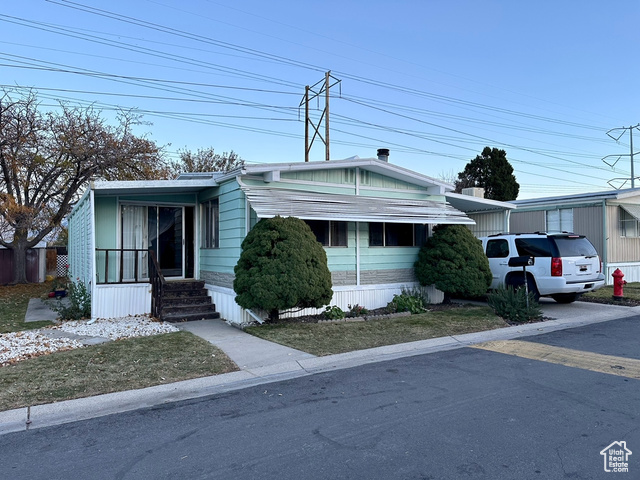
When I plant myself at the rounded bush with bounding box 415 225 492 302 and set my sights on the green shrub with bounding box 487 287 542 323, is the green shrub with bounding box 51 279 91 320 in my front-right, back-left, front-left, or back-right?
back-right

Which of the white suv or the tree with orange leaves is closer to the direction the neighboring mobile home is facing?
the white suv

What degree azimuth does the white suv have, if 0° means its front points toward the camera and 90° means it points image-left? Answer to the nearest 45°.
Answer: approximately 135°

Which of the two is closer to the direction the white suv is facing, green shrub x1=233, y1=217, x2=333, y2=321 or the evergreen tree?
the evergreen tree

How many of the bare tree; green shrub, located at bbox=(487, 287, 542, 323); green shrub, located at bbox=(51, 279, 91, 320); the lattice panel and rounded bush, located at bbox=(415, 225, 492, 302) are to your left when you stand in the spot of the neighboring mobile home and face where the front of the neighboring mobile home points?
0

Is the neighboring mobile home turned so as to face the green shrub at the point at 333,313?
no

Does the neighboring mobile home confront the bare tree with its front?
no

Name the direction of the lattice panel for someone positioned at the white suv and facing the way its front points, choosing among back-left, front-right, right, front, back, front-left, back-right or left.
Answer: front-left

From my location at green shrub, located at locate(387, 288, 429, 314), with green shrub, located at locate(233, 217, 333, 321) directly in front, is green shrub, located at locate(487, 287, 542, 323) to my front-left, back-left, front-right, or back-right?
back-left

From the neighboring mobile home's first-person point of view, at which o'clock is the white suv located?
The white suv is roughly at 2 o'clock from the neighboring mobile home.

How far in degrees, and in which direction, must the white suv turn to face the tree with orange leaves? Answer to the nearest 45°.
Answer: approximately 45° to its left

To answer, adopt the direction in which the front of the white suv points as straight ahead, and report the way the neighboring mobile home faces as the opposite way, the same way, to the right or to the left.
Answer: the opposite way

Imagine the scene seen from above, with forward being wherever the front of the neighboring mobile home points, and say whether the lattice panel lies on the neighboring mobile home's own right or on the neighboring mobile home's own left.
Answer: on the neighboring mobile home's own right

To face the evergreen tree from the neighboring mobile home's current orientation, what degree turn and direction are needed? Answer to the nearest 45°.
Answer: approximately 135° to its left

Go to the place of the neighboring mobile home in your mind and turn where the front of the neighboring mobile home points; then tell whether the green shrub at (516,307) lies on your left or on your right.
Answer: on your right

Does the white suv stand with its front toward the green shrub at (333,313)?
no

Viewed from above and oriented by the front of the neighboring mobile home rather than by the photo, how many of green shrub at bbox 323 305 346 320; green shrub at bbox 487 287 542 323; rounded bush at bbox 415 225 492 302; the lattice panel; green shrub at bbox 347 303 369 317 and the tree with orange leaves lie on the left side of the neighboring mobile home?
0

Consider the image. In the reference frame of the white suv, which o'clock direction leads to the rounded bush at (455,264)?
The rounded bush is roughly at 10 o'clock from the white suv.

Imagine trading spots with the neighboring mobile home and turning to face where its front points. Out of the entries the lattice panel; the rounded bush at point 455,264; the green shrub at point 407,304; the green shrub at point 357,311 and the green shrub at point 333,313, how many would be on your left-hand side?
0

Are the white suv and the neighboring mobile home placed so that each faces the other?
no

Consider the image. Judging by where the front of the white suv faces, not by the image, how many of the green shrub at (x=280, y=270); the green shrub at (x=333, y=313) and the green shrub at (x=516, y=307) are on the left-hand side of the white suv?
3
